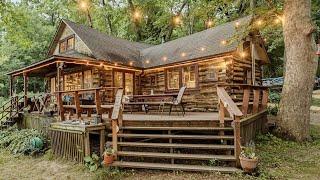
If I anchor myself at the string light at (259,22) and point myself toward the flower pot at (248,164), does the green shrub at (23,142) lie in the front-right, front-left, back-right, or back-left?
front-right

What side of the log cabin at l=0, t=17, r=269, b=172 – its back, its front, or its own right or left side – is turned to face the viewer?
front

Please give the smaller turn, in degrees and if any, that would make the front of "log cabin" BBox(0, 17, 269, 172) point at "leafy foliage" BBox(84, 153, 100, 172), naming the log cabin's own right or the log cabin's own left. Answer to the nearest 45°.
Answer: approximately 45° to the log cabin's own right

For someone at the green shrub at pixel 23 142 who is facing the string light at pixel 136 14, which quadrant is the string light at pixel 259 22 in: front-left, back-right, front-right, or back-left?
front-right

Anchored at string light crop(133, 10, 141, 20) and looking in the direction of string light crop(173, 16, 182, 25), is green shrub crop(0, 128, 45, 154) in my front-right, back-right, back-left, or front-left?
back-right

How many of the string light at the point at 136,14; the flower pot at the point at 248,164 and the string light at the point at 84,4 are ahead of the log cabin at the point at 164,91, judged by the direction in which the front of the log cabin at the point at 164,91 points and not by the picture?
1

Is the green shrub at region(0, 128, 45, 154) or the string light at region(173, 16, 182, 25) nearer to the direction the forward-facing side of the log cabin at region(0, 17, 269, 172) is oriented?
the green shrub

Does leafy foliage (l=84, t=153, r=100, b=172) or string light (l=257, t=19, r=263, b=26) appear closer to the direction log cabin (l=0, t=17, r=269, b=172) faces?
the leafy foliage

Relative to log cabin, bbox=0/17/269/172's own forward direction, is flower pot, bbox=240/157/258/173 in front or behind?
in front

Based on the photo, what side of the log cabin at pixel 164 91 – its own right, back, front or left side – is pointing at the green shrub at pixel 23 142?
front
